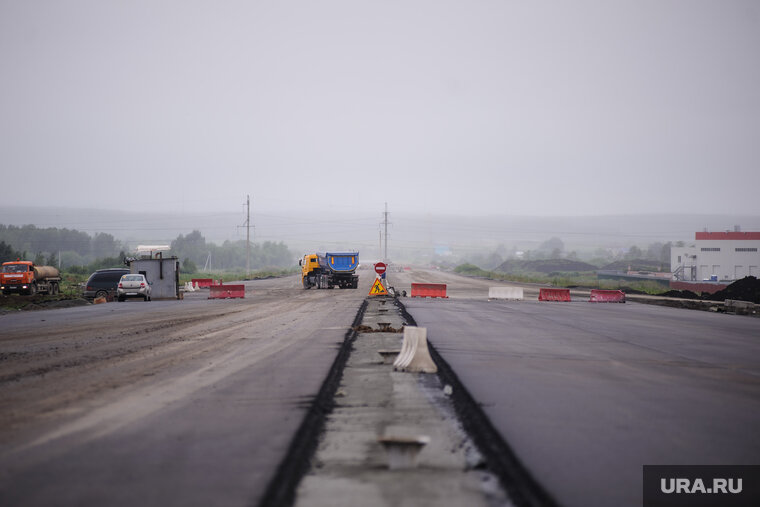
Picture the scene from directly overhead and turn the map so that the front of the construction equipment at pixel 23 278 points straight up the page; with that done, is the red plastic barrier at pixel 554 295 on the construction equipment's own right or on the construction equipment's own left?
on the construction equipment's own left

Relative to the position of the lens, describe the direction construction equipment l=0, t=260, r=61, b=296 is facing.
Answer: facing the viewer and to the left of the viewer

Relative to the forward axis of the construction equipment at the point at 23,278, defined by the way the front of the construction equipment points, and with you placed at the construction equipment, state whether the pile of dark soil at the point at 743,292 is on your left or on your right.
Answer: on your left

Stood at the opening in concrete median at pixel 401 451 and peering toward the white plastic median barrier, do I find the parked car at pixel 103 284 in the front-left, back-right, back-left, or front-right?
front-left

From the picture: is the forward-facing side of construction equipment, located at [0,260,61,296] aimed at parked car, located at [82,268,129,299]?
no

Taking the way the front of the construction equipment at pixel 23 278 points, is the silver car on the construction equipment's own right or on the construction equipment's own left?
on the construction equipment's own left

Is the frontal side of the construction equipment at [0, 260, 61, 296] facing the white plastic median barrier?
no

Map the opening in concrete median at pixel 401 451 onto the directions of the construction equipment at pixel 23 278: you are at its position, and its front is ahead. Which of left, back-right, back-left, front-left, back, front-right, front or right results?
front-left

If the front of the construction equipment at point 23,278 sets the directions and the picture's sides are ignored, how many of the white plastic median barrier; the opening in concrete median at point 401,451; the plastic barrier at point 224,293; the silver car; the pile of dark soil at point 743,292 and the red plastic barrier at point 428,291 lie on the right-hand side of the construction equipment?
0

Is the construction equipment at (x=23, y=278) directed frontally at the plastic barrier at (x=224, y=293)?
no

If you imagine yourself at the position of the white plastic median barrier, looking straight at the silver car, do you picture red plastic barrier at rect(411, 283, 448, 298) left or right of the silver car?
right

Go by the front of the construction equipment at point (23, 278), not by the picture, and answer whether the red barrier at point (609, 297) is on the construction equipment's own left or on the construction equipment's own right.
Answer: on the construction equipment's own left

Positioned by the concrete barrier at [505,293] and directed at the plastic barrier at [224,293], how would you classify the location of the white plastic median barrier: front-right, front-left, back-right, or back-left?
front-left
